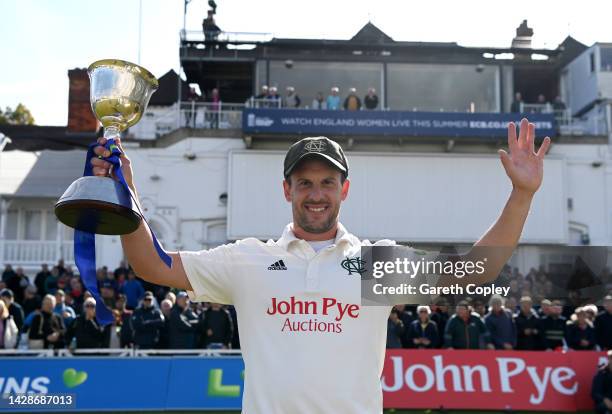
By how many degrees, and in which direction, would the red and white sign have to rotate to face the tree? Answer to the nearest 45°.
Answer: approximately 135° to its right

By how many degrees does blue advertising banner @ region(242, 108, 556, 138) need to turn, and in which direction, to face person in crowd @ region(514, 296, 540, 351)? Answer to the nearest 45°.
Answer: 0° — it already faces them

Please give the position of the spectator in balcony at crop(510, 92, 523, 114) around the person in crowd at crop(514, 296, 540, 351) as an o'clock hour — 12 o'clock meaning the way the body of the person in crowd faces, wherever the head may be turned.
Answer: The spectator in balcony is roughly at 6 o'clock from the person in crowd.

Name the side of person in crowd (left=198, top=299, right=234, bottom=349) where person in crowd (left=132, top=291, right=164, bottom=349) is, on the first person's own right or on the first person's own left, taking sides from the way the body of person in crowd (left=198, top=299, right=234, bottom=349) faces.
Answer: on the first person's own right

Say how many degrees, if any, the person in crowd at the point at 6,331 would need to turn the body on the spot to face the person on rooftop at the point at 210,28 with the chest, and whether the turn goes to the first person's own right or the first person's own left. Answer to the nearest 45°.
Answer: approximately 135° to the first person's own left

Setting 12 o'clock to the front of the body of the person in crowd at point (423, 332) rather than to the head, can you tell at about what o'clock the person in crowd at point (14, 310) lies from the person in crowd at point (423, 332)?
the person in crowd at point (14, 310) is roughly at 3 o'clock from the person in crowd at point (423, 332).

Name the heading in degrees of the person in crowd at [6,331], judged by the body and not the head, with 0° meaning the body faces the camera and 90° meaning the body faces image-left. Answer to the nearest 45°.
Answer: approximately 0°

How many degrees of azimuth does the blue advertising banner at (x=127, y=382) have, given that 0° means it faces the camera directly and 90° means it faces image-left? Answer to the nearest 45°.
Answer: approximately 0°

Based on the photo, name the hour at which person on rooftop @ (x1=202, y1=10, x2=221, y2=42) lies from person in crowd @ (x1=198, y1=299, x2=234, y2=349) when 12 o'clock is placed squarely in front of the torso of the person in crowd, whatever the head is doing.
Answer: The person on rooftop is roughly at 6 o'clock from the person in crowd.

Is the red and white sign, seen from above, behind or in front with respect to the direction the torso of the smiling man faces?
behind
